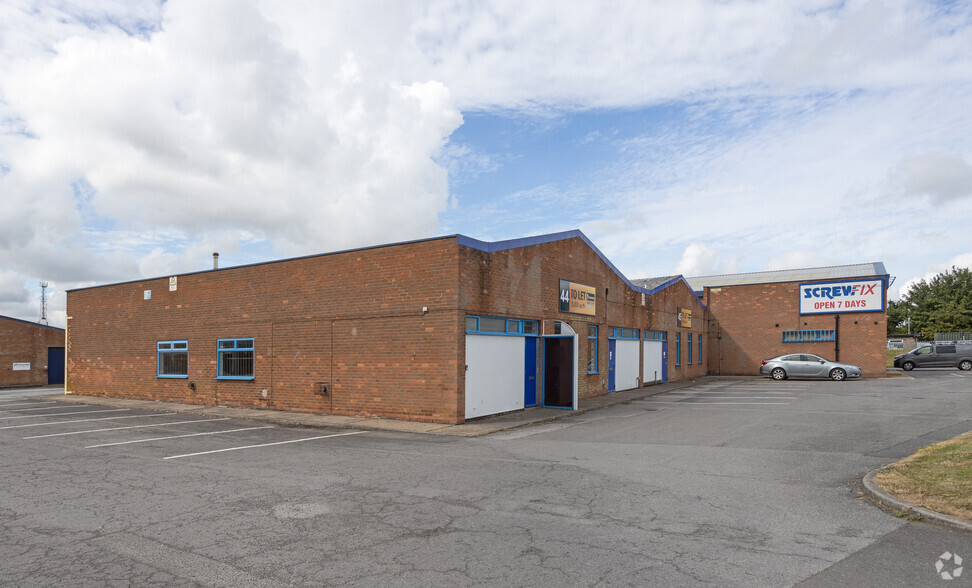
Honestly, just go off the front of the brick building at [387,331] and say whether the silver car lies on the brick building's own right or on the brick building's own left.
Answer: on the brick building's own left

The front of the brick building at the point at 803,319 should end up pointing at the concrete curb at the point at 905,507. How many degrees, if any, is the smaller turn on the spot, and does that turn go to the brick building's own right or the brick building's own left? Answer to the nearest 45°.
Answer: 0° — it already faces it

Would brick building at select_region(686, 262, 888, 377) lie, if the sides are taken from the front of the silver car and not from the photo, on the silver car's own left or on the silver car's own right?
on the silver car's own left

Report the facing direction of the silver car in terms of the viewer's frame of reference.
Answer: facing to the right of the viewer

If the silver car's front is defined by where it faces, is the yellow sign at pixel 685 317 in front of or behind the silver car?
behind

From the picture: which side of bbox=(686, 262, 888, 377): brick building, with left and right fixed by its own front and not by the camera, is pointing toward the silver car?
front

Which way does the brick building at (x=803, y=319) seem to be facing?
toward the camera

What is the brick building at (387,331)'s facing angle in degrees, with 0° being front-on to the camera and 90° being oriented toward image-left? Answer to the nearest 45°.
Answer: approximately 315°

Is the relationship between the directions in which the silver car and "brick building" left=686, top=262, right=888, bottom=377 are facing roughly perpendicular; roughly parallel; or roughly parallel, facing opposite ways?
roughly perpendicular

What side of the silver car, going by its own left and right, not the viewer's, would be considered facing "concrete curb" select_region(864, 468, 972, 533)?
right

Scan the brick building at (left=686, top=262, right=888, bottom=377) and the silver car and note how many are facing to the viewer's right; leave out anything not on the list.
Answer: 1
